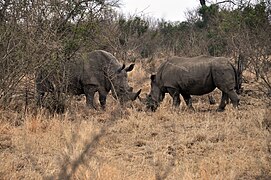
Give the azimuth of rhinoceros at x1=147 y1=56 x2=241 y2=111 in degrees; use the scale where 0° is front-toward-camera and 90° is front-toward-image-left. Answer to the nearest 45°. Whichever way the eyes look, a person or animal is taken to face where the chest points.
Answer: approximately 90°

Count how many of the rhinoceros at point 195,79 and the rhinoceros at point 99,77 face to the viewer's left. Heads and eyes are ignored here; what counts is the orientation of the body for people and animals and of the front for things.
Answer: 1

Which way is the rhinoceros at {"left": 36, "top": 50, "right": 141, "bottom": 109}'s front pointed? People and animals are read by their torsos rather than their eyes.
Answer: to the viewer's right

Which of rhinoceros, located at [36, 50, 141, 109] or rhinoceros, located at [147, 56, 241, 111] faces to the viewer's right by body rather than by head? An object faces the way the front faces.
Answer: rhinoceros, located at [36, 50, 141, 109]

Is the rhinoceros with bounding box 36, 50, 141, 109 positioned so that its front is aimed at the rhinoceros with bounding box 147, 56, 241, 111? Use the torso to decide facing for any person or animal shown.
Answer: yes

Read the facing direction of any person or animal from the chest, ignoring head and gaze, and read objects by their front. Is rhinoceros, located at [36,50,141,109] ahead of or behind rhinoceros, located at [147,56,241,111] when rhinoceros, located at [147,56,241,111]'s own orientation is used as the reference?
ahead

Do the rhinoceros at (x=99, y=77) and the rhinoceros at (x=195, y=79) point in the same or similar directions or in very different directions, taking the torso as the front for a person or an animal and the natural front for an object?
very different directions
